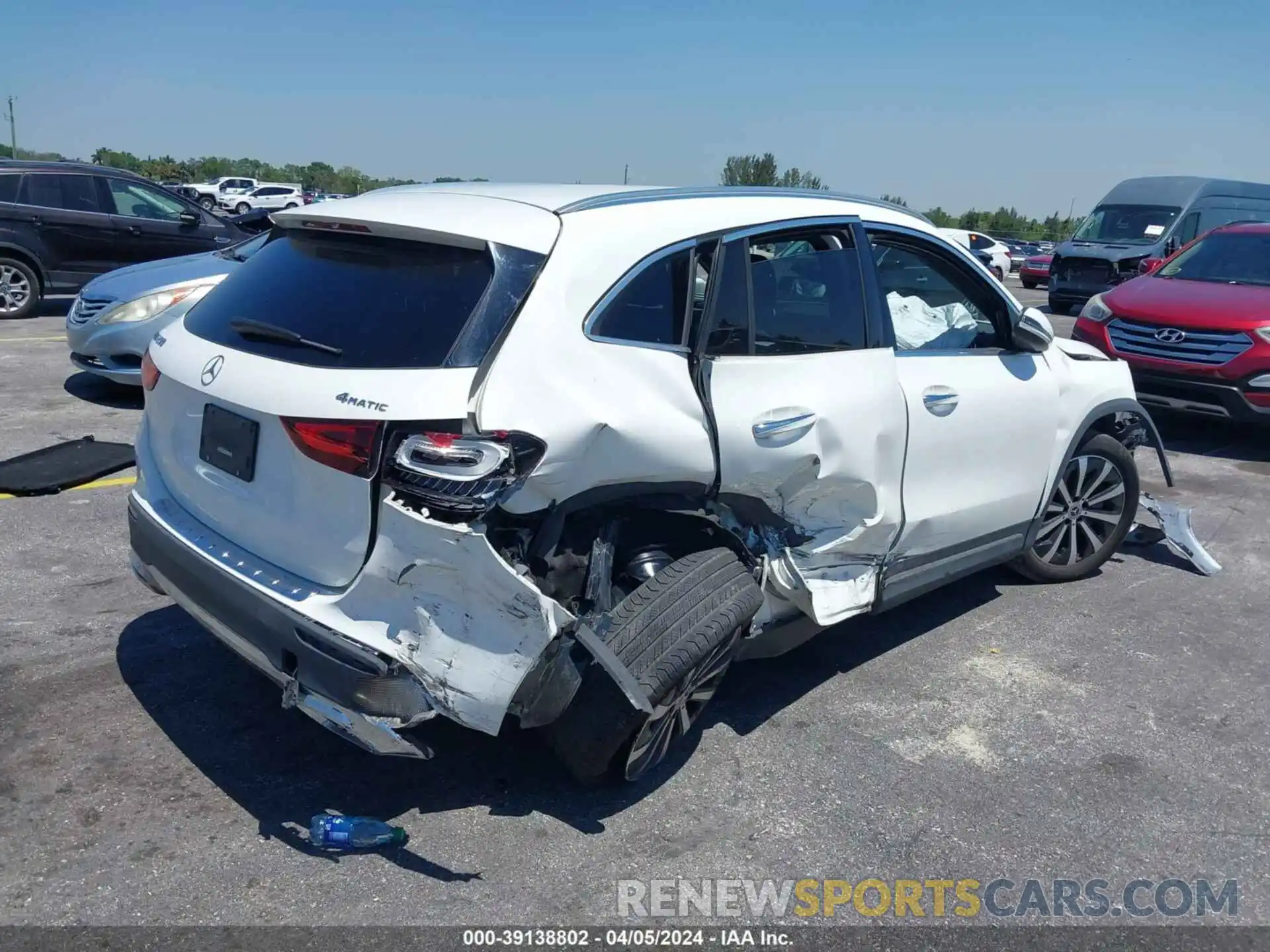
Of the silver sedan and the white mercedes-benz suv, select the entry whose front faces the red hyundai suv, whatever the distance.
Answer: the white mercedes-benz suv

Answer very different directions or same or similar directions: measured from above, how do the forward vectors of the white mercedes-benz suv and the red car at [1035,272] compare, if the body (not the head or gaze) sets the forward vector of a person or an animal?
very different directions

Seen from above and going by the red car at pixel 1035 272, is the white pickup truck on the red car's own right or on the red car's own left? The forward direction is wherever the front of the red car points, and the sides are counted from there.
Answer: on the red car's own right

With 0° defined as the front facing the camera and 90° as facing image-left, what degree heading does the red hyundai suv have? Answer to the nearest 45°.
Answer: approximately 45°

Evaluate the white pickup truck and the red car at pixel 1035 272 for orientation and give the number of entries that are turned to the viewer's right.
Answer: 0

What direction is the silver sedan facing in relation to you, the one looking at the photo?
facing the viewer and to the left of the viewer

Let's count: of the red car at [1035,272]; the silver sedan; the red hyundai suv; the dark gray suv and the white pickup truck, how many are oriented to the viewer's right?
1

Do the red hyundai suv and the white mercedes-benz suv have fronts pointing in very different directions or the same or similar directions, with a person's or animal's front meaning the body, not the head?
very different directions

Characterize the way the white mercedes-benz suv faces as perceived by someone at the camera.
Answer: facing away from the viewer and to the right of the viewer

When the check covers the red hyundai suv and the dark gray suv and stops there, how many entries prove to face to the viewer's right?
1

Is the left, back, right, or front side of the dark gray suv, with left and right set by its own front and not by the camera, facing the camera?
right

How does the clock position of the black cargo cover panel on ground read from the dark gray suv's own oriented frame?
The black cargo cover panel on ground is roughly at 3 o'clock from the dark gray suv.

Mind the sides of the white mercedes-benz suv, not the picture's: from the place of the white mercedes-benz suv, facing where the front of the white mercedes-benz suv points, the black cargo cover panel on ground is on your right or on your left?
on your left

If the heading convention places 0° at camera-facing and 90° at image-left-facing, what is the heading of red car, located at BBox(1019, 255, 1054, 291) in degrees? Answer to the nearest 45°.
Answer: approximately 45°
